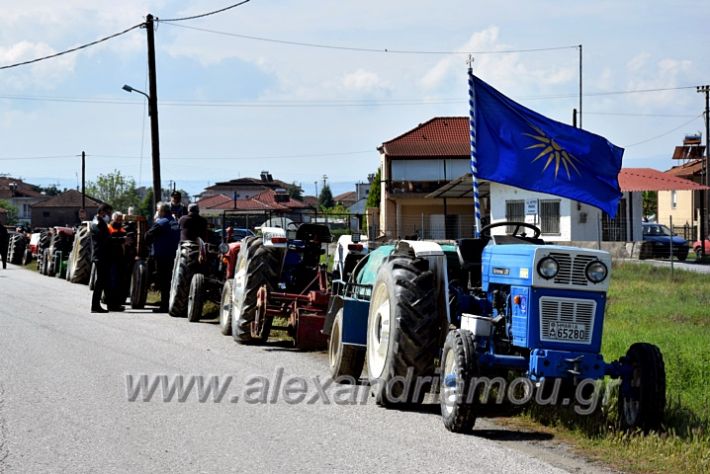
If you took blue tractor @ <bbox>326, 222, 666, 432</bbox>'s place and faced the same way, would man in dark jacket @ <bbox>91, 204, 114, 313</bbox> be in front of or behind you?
behind

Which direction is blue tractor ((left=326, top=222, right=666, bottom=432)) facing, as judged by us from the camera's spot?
facing the viewer and to the right of the viewer

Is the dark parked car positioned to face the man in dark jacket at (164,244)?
no

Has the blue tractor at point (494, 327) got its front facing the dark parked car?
no

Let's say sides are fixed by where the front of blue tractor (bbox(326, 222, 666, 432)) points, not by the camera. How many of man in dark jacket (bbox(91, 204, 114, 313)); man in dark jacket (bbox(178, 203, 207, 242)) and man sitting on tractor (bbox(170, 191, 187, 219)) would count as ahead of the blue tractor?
0

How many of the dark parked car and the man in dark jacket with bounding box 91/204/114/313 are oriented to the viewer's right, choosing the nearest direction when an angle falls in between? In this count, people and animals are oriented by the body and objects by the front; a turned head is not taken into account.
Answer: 2

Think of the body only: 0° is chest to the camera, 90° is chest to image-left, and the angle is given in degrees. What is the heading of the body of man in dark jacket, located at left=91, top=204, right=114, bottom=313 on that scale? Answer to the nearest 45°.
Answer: approximately 270°

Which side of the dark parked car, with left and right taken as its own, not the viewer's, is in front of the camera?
right

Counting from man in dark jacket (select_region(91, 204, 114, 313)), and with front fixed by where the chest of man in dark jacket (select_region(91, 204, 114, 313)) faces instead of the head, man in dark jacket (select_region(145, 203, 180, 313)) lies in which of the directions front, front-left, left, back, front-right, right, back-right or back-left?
front

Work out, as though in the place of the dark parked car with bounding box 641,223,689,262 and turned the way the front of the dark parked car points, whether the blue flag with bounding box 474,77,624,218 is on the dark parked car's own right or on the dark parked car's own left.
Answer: on the dark parked car's own right

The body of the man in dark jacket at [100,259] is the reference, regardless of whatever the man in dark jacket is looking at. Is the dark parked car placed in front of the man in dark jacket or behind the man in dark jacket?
in front
